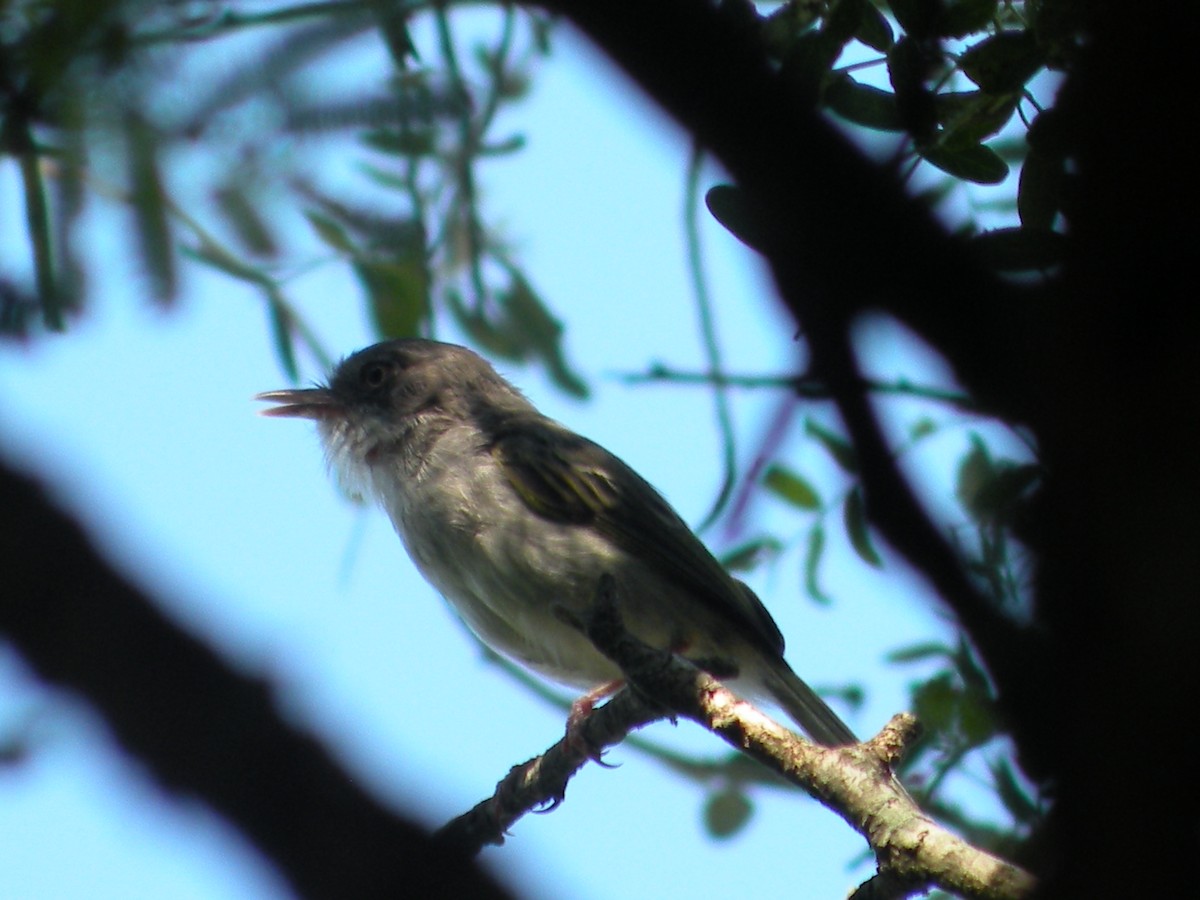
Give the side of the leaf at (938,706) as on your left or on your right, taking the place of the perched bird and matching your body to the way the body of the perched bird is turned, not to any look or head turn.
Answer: on your left

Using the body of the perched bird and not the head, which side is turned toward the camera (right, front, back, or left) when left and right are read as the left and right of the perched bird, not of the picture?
left

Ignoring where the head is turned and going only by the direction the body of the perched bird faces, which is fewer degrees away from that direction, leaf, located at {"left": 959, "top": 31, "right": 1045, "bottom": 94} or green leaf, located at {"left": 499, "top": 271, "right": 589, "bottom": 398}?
the green leaf
